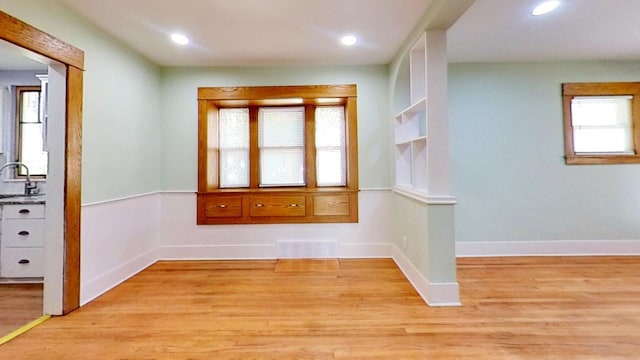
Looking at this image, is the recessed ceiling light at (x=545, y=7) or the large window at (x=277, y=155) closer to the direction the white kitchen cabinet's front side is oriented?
the recessed ceiling light

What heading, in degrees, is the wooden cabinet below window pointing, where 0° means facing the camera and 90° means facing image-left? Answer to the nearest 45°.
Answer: approximately 0°

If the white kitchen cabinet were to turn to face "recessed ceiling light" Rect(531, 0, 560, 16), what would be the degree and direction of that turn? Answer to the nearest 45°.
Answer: approximately 45° to its left

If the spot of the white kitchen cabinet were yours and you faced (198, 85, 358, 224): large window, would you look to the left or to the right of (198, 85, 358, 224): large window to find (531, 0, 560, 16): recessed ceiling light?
right

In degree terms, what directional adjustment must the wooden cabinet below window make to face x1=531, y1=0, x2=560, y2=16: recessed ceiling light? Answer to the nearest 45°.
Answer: approximately 45° to its left

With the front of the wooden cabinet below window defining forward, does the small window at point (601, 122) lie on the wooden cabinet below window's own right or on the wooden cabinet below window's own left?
on the wooden cabinet below window's own left

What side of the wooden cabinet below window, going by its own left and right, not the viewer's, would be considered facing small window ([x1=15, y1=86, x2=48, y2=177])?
right

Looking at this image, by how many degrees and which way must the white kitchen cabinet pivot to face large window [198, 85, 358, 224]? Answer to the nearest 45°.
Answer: approximately 90° to its left

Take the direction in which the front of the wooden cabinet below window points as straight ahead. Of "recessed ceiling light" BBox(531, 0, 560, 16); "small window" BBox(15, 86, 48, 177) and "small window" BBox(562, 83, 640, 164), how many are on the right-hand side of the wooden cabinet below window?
1
